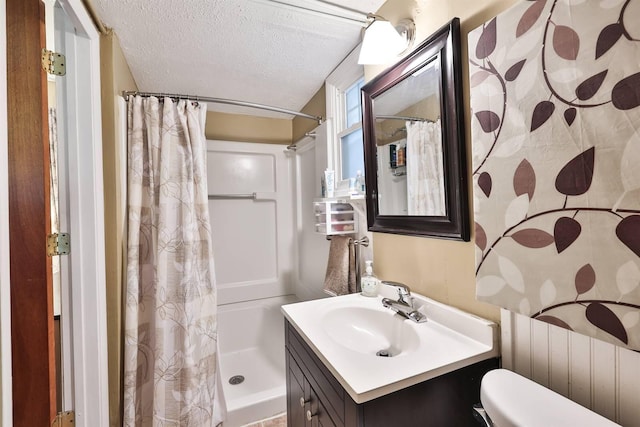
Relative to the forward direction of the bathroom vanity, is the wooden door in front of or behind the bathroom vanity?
in front

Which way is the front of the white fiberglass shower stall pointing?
toward the camera

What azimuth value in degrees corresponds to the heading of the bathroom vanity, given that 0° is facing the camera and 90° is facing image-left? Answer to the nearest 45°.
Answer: approximately 45°

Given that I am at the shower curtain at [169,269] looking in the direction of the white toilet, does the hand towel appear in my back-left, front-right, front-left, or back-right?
front-left

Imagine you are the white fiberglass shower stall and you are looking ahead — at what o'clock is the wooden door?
The wooden door is roughly at 1 o'clock from the white fiberglass shower stall.

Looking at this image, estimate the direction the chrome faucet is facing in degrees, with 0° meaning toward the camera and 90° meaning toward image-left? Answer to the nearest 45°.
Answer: approximately 45°

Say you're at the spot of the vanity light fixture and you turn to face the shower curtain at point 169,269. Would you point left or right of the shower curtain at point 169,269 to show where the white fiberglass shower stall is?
right

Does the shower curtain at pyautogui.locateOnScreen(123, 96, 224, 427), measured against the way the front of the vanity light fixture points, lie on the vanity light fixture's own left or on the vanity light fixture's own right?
on the vanity light fixture's own right

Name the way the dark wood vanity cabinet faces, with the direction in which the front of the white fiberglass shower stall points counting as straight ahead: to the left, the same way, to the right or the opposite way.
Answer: to the right

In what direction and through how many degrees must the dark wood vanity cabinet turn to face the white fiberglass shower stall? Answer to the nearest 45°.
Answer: approximately 90° to its right

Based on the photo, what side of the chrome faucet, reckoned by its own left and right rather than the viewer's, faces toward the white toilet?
left
